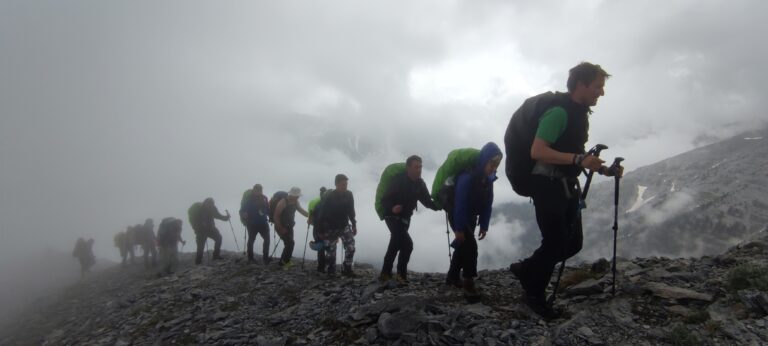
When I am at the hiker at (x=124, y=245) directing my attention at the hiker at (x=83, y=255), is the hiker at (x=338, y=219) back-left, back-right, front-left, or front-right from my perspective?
back-left

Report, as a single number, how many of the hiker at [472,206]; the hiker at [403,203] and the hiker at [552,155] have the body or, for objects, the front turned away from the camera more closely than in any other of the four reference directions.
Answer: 0

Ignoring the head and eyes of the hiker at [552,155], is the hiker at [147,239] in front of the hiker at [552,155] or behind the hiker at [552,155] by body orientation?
behind

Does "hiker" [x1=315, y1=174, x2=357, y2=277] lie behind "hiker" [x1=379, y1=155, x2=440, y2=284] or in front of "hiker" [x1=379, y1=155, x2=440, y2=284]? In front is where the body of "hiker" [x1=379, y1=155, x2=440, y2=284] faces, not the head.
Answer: behind

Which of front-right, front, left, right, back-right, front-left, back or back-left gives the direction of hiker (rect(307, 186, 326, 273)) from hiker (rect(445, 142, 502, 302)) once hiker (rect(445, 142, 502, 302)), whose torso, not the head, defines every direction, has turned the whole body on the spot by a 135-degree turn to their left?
front-left

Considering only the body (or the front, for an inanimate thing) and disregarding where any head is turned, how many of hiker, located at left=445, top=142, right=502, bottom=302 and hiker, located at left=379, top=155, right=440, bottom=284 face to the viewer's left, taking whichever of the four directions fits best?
0

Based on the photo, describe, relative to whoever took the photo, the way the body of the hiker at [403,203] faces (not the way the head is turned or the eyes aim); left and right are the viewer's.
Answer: facing the viewer and to the right of the viewer

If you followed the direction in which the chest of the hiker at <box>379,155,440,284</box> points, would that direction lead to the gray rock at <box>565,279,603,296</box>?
yes

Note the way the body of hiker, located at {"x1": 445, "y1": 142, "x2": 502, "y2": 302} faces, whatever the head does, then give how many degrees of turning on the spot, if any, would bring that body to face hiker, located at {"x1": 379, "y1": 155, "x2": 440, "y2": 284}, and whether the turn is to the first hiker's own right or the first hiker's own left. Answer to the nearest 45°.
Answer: approximately 180°

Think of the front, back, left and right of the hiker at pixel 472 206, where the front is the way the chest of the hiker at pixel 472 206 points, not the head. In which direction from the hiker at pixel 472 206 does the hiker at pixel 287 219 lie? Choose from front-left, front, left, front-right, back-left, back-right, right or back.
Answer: back

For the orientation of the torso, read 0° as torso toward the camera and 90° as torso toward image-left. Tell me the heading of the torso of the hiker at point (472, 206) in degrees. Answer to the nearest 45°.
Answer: approximately 315°

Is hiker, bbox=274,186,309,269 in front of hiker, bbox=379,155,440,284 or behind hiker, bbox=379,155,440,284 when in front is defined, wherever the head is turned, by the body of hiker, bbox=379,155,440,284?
behind

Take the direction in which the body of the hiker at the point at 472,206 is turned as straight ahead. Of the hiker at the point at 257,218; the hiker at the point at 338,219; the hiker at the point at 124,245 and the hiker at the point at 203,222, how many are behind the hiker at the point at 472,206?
4

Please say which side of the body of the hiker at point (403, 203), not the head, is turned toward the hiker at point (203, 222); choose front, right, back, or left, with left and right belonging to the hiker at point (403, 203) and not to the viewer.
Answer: back

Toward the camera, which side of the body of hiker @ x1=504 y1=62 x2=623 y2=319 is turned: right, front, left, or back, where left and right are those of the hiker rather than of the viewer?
right

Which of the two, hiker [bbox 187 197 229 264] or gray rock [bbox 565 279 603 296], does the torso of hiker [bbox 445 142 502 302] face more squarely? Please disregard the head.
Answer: the gray rock

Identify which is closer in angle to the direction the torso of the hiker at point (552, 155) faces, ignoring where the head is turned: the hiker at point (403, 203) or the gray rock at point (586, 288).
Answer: the gray rock
